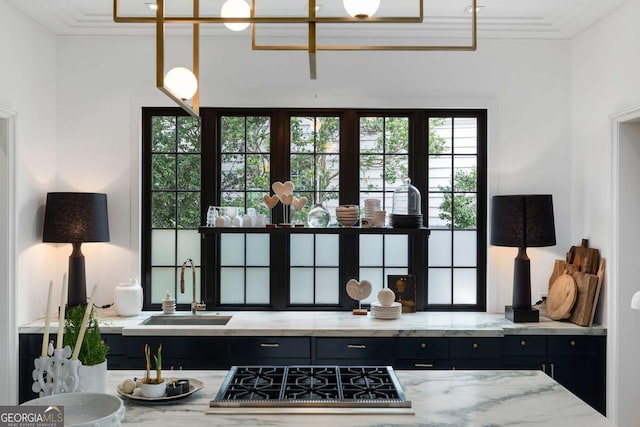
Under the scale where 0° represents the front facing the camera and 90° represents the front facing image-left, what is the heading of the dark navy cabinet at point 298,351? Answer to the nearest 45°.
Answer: approximately 0°

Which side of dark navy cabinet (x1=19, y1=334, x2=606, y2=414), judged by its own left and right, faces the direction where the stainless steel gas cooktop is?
front

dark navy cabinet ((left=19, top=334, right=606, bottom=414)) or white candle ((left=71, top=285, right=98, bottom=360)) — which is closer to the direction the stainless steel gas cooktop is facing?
the white candle

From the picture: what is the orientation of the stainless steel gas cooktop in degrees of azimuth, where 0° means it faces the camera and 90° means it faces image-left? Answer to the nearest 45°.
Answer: approximately 0°

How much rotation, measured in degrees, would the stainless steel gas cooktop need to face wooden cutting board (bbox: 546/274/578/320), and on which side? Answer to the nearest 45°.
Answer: approximately 135° to its left

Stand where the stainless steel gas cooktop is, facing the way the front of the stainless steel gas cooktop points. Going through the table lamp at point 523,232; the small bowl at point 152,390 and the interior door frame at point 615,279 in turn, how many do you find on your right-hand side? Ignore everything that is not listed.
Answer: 1

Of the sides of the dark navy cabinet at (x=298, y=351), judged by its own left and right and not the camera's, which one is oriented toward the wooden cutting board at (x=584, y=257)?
left

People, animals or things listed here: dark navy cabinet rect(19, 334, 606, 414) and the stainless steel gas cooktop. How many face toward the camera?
2

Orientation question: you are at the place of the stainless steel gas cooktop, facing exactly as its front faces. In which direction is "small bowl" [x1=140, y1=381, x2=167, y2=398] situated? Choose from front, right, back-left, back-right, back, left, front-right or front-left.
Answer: right

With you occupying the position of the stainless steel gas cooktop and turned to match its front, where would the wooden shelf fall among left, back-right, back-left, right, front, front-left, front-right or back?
back

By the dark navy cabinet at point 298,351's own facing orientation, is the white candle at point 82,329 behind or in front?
in front
